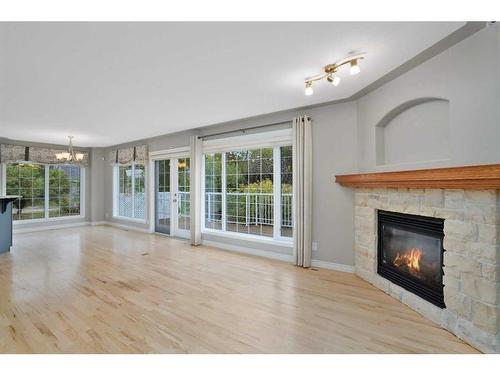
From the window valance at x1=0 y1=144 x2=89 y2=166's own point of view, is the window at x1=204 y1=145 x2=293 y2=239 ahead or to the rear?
ahead

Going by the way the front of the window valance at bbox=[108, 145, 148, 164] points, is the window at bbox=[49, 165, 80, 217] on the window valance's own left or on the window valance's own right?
on the window valance's own right

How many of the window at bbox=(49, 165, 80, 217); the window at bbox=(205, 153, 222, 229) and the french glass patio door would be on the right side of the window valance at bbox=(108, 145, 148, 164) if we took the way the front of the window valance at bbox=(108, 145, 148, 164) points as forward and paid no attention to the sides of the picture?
1

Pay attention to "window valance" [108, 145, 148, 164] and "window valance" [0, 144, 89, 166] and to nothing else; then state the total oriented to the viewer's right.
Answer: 0

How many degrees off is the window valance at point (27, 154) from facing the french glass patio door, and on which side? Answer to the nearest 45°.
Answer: approximately 45° to its left

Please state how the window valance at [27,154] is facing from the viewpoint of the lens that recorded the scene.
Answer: facing the viewer

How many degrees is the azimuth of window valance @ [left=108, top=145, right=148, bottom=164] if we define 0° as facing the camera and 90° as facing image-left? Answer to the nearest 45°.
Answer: approximately 45°

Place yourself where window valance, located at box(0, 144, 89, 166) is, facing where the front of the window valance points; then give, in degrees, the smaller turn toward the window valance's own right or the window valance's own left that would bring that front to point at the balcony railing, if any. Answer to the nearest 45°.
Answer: approximately 45° to the window valance's own left

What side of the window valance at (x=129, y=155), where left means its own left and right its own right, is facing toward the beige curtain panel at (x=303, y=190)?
left
